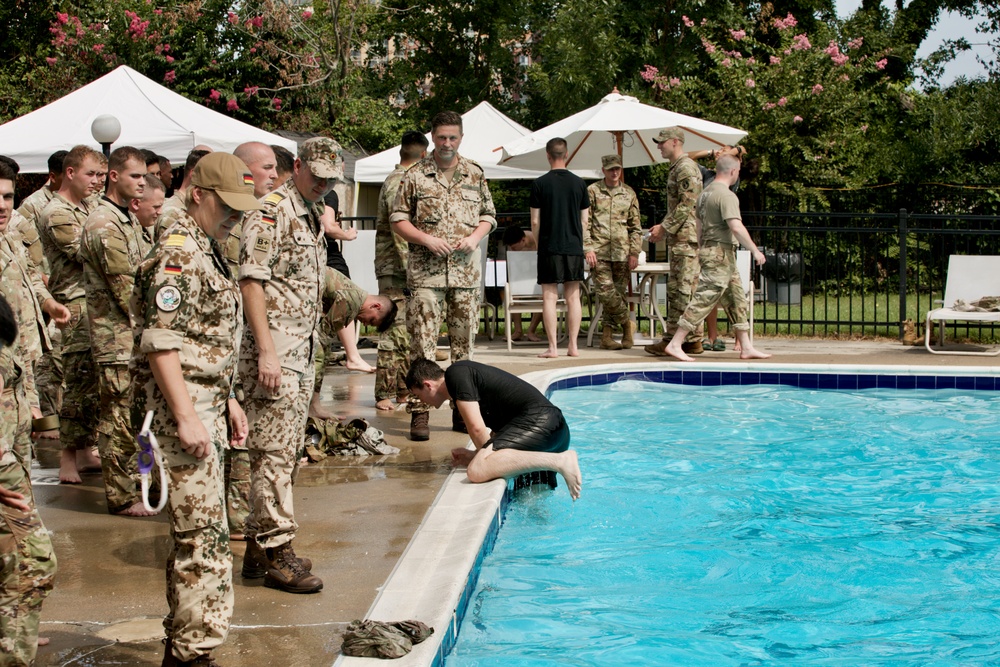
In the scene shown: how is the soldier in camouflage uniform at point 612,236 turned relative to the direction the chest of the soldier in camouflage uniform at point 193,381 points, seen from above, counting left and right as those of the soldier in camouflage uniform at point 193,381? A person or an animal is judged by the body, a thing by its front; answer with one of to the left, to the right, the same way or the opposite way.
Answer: to the right

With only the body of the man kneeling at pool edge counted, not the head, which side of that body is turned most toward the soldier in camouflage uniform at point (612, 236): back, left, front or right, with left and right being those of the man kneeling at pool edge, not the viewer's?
right

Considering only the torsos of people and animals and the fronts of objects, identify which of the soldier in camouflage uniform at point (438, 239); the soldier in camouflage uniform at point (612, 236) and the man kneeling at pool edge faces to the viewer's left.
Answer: the man kneeling at pool edge

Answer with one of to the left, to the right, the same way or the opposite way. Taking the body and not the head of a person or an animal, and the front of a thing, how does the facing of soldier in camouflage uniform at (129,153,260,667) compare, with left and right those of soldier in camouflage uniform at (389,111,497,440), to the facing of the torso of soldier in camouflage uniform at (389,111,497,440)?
to the left

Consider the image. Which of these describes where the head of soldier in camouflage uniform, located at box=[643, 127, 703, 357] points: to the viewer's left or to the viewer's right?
to the viewer's left

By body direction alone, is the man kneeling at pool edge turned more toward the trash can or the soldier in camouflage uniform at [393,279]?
the soldier in camouflage uniform

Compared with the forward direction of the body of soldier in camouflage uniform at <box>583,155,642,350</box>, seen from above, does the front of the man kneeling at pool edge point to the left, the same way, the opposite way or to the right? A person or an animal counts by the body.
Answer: to the right

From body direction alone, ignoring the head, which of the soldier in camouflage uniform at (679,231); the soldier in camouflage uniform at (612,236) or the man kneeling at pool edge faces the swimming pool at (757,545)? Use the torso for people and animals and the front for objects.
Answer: the soldier in camouflage uniform at (612,236)

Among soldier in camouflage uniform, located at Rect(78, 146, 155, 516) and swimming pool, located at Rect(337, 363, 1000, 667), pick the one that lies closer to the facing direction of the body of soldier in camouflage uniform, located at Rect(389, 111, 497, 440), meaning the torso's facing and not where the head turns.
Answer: the swimming pool

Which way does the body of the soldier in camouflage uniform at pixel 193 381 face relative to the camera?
to the viewer's right

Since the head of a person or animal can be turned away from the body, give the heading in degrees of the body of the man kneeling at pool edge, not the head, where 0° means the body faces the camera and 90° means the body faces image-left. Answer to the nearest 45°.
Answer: approximately 90°

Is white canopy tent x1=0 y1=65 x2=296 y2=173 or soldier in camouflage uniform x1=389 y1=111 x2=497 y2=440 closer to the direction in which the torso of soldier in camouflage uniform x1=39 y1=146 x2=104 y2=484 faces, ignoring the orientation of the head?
the soldier in camouflage uniform
